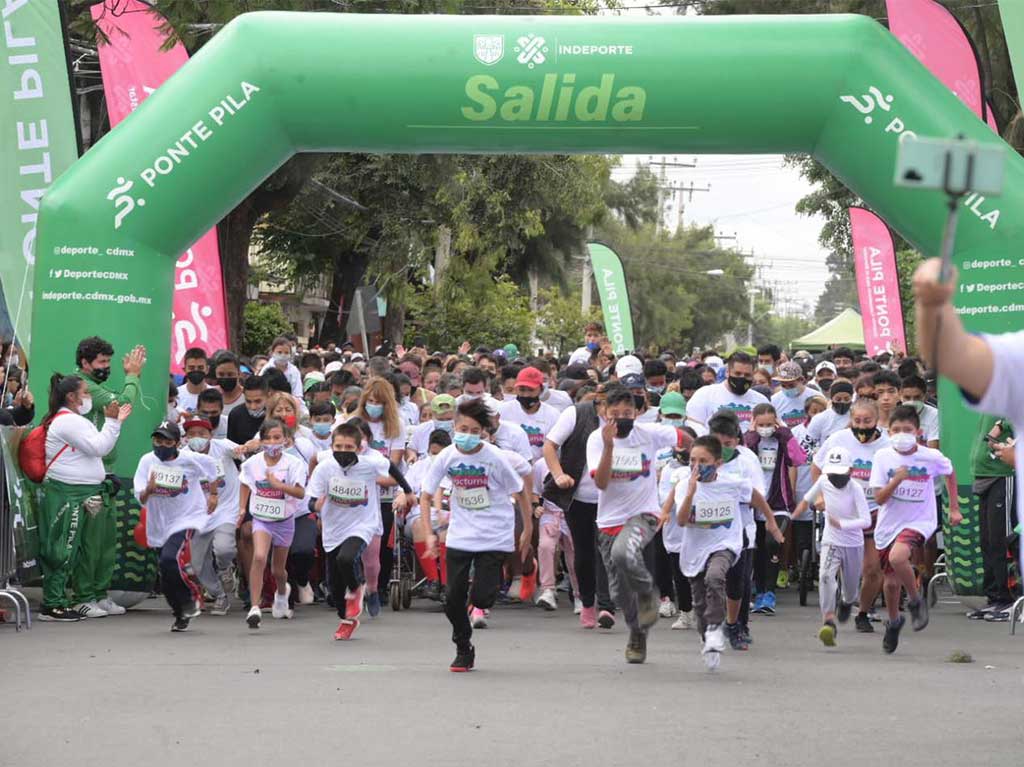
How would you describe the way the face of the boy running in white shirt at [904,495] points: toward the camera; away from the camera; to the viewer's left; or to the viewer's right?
toward the camera

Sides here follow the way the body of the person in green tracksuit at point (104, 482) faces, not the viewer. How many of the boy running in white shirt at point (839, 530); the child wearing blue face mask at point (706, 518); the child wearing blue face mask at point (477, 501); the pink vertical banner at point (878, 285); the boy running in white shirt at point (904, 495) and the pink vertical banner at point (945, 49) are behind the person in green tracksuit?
0

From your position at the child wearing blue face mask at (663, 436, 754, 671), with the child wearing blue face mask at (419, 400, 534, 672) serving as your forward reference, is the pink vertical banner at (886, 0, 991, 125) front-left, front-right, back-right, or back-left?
back-right

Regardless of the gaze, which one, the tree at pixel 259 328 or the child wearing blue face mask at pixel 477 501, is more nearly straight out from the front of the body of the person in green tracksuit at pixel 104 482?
the child wearing blue face mask

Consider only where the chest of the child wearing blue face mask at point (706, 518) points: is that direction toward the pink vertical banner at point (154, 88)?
no

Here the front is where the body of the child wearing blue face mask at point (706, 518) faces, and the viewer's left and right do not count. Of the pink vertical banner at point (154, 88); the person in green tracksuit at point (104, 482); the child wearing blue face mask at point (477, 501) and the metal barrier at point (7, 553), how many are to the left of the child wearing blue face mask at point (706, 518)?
0

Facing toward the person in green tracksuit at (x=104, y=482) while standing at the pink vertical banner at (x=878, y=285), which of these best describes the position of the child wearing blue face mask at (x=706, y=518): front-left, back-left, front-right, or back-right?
front-left

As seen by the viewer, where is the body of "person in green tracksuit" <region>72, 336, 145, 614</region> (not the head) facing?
to the viewer's right

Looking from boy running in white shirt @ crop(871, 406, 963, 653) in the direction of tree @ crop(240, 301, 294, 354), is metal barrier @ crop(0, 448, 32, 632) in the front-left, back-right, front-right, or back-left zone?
front-left

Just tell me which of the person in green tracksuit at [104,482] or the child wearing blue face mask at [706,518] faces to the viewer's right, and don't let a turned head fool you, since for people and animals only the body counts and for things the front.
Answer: the person in green tracksuit

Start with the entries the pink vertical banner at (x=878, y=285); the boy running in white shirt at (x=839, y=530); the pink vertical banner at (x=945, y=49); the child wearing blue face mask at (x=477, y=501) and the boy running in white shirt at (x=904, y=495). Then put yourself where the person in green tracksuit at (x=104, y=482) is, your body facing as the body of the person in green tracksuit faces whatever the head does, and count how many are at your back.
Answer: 0

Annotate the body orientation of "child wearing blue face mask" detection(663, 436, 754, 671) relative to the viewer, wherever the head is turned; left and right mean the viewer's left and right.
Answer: facing the viewer

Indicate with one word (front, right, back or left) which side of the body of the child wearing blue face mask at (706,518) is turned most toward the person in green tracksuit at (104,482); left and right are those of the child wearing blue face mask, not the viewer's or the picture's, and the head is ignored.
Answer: right

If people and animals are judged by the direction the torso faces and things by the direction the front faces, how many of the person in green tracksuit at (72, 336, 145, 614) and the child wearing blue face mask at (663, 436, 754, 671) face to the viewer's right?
1

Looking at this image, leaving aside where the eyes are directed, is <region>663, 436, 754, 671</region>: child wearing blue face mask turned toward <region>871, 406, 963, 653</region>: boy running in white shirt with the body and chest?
no

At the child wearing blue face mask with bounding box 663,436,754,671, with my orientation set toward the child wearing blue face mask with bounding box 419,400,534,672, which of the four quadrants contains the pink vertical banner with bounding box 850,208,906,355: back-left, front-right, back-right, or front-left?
back-right

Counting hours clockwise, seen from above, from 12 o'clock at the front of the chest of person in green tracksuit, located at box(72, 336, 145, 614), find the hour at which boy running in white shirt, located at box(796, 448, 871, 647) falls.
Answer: The boy running in white shirt is roughly at 1 o'clock from the person in green tracksuit.

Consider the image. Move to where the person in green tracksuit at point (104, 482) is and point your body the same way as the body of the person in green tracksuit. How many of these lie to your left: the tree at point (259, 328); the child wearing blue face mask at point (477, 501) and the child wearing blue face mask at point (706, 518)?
1

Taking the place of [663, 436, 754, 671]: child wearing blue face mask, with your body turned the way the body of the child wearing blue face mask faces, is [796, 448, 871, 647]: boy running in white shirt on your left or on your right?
on your left
